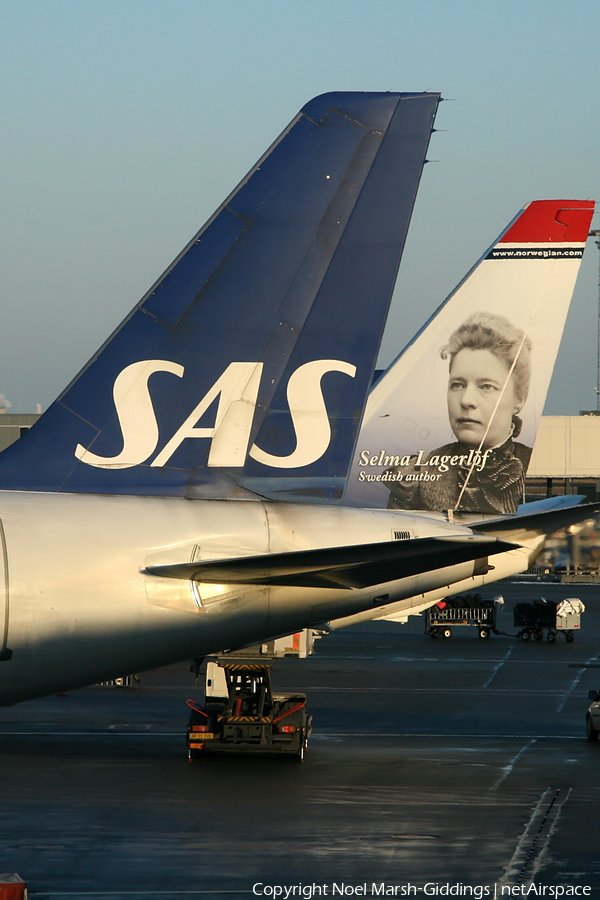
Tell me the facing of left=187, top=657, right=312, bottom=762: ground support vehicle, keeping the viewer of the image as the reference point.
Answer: facing away from the viewer

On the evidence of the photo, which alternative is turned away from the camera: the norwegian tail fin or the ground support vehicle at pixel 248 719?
the ground support vehicle

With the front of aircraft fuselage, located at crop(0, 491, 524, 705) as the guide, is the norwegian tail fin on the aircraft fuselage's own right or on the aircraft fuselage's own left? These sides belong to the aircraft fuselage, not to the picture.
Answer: on the aircraft fuselage's own right

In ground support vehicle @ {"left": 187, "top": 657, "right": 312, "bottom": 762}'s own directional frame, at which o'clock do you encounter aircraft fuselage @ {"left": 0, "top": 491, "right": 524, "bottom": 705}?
The aircraft fuselage is roughly at 6 o'clock from the ground support vehicle.

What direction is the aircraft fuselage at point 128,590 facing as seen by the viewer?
to the viewer's left

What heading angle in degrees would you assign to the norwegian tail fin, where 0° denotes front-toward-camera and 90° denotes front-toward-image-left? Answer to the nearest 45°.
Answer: approximately 90°

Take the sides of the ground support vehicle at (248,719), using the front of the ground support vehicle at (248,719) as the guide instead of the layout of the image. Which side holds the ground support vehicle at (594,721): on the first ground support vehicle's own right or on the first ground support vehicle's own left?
on the first ground support vehicle's own right

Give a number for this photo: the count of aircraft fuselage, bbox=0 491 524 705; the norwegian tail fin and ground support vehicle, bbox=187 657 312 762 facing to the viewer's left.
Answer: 2

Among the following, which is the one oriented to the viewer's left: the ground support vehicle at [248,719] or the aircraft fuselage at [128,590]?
the aircraft fuselage
